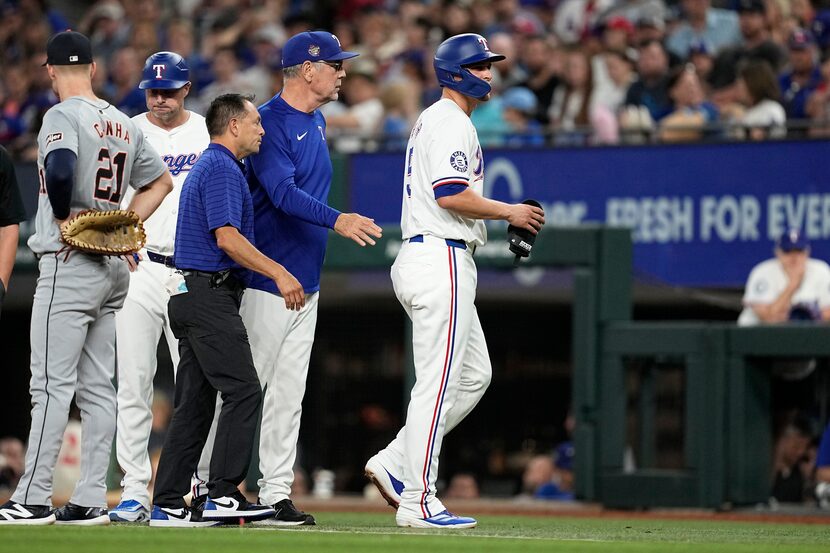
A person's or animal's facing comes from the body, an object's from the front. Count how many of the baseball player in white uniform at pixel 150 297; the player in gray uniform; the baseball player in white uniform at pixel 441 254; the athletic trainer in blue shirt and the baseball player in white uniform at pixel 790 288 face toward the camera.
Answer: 2

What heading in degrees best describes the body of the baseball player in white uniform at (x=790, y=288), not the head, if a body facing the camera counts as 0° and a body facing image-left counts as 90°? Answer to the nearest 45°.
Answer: approximately 0°

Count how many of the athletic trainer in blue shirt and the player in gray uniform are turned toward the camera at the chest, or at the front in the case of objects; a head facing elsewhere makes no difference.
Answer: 0

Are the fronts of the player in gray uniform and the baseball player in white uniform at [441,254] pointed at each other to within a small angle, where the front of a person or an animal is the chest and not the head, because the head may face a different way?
no

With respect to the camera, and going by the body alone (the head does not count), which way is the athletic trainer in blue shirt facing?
to the viewer's right

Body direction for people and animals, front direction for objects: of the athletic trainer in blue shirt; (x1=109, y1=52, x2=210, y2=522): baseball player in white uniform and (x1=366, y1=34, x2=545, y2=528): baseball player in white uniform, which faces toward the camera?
(x1=109, y1=52, x2=210, y2=522): baseball player in white uniform

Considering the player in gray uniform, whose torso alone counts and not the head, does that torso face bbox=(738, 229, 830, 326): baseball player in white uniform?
no

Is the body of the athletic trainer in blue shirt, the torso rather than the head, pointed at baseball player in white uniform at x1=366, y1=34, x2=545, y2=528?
yes

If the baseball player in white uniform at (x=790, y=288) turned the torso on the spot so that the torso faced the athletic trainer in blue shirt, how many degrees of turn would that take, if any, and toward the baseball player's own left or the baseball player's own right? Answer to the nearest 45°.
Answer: approximately 45° to the baseball player's own right

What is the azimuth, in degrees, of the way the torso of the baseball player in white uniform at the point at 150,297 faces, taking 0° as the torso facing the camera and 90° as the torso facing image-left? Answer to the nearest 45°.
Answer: approximately 0°

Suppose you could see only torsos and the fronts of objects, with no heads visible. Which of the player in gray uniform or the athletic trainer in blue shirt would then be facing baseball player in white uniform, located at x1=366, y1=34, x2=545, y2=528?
the athletic trainer in blue shirt

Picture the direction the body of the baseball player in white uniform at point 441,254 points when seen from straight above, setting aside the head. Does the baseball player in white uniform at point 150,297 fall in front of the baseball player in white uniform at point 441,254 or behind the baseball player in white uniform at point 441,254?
behind

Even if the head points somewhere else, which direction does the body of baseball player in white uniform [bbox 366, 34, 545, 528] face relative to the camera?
to the viewer's right

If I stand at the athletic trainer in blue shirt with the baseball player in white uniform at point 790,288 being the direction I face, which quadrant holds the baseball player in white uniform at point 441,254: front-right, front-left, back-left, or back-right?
front-right

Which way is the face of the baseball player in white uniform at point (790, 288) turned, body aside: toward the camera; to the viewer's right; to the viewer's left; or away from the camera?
toward the camera

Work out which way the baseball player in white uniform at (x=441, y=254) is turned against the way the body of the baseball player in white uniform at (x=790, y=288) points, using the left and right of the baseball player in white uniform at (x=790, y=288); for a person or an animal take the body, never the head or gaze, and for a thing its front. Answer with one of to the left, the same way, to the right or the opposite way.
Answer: to the left
